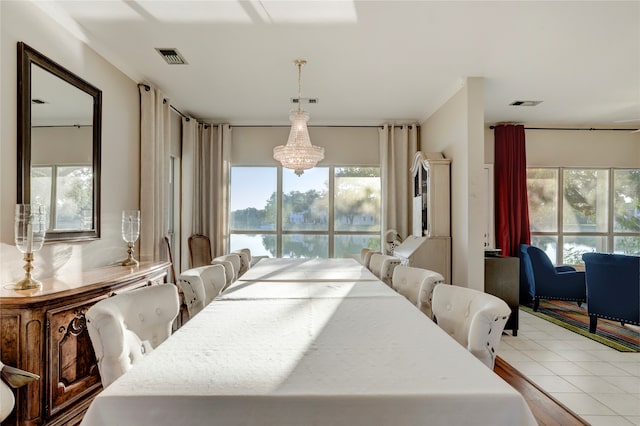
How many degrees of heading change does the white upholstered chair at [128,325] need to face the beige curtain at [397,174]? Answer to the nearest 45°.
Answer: approximately 90° to its left

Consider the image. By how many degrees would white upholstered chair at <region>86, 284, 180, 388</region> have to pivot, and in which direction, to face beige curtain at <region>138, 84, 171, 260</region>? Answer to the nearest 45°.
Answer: approximately 135° to its left

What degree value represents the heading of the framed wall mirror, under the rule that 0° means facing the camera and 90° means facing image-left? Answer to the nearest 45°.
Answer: approximately 315°

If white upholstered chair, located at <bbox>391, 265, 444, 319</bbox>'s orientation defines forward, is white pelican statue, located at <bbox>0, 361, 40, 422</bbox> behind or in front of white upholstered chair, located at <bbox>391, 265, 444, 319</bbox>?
in front

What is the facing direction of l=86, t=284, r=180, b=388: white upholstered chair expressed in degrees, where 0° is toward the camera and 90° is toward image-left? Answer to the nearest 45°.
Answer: approximately 315°

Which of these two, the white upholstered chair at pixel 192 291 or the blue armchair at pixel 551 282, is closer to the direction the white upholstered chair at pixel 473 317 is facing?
the white upholstered chair

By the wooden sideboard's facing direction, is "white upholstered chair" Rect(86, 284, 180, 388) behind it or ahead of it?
ahead

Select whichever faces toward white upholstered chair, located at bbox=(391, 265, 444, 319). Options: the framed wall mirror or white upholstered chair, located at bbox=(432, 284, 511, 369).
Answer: the framed wall mirror

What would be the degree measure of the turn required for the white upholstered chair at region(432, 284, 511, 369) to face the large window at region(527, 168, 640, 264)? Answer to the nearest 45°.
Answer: approximately 135° to its right

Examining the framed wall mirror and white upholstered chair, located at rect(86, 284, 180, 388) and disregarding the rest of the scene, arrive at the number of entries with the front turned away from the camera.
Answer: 0

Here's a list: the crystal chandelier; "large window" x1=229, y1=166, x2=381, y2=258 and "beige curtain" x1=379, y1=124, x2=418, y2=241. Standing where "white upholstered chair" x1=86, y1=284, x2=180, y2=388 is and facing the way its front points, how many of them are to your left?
3

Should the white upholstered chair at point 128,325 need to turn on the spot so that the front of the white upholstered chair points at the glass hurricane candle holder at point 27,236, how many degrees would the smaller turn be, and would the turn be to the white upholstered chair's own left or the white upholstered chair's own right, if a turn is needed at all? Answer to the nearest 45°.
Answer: approximately 180°

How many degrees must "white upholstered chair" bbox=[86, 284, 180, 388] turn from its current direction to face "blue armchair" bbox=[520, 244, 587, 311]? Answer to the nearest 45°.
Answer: approximately 45° to its left

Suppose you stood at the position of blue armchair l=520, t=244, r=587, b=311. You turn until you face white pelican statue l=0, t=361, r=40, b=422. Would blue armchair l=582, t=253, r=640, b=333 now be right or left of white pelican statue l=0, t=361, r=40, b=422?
left

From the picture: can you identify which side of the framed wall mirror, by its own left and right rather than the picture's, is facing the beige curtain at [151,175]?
left

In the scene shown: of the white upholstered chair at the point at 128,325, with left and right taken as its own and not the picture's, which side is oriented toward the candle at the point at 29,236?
back

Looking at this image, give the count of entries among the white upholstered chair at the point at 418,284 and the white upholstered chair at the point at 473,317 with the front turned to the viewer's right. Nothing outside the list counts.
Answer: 0
